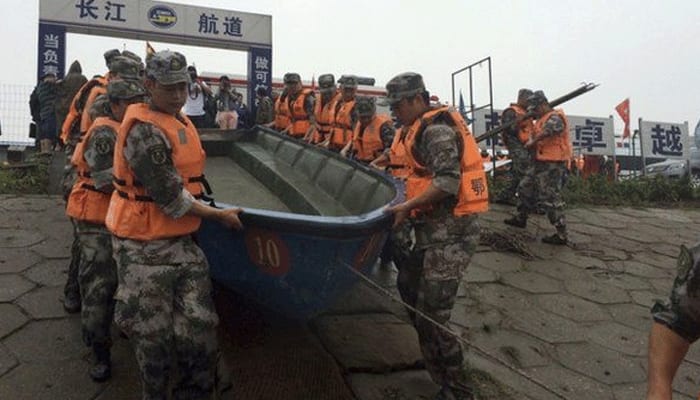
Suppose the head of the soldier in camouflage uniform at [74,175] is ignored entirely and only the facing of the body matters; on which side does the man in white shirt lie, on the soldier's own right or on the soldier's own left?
on the soldier's own left

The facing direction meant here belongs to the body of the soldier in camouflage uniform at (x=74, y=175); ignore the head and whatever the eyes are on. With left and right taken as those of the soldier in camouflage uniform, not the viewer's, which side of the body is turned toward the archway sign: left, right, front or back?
left

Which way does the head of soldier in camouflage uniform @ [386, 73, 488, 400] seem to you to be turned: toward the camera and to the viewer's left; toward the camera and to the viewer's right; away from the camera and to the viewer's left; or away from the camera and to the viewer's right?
toward the camera and to the viewer's left

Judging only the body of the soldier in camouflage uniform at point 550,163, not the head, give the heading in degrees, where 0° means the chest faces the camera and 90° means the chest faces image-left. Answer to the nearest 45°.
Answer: approximately 90°

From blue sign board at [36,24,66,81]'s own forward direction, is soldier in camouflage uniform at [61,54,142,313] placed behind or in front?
in front

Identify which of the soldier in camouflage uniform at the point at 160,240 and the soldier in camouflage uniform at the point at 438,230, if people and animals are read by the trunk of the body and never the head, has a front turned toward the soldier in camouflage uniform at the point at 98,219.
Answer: the soldier in camouflage uniform at the point at 438,230

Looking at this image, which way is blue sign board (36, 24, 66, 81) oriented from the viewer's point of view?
toward the camera

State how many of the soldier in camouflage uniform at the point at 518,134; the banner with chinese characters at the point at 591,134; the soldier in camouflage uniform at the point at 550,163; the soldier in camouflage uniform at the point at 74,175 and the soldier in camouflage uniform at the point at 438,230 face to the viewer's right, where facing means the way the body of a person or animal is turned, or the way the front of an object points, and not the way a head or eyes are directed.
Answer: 1

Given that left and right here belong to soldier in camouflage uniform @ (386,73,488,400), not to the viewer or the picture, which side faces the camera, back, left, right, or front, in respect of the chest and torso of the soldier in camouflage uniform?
left
